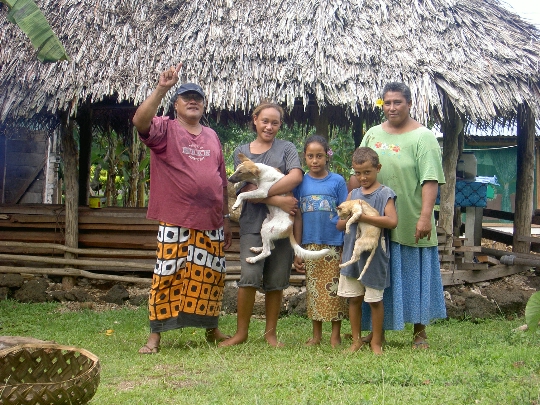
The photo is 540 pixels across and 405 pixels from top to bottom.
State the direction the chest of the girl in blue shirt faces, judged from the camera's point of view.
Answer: toward the camera

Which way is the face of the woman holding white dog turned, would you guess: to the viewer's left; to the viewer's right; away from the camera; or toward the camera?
toward the camera

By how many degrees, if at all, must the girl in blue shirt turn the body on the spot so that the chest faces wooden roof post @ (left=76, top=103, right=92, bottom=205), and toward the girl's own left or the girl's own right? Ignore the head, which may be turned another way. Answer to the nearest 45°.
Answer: approximately 135° to the girl's own right

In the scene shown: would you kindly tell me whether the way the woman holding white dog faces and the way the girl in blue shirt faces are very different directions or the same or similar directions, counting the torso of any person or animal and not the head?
same or similar directions

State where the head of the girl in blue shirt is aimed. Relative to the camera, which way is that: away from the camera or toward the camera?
toward the camera

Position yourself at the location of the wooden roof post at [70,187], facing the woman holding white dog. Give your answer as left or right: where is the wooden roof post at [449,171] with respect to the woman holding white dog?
left

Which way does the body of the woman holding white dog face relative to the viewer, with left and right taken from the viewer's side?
facing the viewer

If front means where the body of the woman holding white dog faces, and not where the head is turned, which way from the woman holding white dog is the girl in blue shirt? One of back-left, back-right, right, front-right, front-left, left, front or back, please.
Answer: left

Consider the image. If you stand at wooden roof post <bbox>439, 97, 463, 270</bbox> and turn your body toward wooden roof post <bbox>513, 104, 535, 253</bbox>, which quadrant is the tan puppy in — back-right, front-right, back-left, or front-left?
back-right

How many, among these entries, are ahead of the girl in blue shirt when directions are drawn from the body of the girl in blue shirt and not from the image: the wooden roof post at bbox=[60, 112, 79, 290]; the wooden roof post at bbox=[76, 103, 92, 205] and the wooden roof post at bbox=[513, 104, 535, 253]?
0

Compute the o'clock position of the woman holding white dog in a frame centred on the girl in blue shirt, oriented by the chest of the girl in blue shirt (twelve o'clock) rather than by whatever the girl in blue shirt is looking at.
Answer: The woman holding white dog is roughly at 3 o'clock from the girl in blue shirt.

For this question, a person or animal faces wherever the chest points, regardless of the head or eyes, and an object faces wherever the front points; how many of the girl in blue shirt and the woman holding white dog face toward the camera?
2

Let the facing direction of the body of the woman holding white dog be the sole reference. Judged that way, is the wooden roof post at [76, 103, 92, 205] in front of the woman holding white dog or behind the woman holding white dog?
behind
